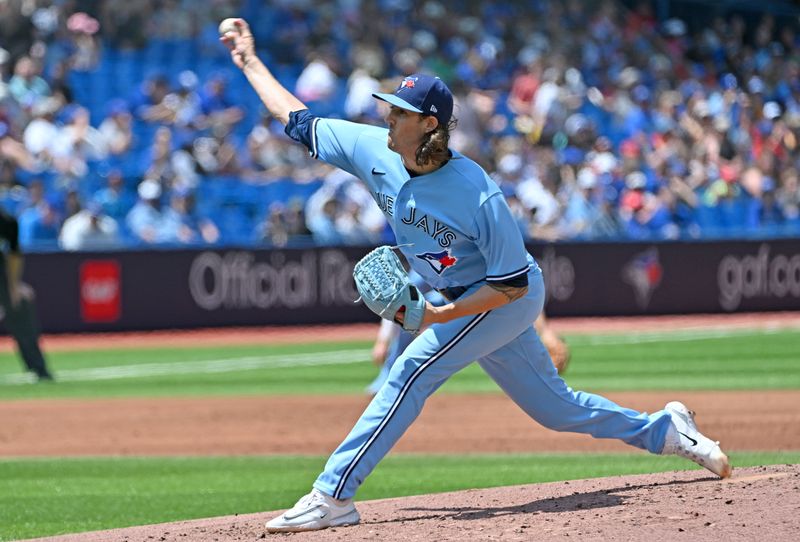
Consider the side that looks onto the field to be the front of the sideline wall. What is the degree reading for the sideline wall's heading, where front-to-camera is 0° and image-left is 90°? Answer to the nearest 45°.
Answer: approximately 0°
